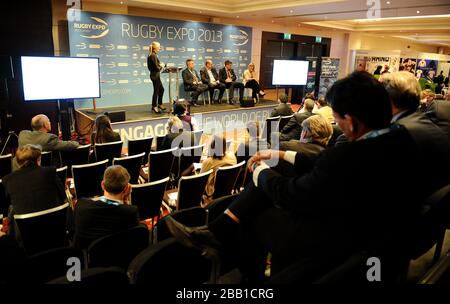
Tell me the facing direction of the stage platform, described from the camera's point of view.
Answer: facing the viewer and to the right of the viewer

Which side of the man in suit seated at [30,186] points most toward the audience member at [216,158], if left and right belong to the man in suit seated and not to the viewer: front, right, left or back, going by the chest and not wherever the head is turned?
right

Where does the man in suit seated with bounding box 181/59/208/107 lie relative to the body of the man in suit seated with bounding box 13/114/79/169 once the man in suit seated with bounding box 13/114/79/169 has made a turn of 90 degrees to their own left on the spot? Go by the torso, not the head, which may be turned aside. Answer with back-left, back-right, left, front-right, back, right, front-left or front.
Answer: right

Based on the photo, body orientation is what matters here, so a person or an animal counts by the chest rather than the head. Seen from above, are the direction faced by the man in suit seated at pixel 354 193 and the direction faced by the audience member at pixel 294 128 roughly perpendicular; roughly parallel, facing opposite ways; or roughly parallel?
roughly parallel

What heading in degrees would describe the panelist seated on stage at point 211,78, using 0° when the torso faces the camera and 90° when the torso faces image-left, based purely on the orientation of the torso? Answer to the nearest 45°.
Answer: approximately 315°

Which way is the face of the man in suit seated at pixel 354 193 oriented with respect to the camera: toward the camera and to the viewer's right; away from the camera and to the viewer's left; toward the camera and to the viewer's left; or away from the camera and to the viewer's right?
away from the camera and to the viewer's left

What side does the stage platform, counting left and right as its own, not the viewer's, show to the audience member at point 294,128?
front

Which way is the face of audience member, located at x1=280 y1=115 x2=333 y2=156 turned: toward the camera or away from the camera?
away from the camera

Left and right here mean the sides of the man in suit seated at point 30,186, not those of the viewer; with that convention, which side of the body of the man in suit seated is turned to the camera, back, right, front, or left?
back

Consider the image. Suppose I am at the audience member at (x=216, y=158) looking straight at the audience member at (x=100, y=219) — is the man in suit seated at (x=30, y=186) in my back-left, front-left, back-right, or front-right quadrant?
front-right

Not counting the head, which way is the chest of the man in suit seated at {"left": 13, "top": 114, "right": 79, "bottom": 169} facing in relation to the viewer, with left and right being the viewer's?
facing away from the viewer and to the right of the viewer

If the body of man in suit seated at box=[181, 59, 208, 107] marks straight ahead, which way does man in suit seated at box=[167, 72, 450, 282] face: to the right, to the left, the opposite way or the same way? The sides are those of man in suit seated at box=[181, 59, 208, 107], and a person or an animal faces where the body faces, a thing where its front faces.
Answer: the opposite way

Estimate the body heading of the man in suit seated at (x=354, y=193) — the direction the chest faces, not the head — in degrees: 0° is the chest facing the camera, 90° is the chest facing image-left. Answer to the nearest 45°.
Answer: approximately 135°

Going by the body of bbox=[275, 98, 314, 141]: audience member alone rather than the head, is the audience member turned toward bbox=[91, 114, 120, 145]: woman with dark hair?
no

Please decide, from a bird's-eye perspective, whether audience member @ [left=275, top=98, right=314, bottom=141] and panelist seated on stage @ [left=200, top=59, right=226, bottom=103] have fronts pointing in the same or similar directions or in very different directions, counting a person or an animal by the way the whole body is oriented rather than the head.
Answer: very different directions

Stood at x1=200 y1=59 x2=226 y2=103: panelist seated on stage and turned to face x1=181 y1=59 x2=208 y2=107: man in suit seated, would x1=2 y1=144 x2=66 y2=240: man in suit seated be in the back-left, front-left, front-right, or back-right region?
front-left

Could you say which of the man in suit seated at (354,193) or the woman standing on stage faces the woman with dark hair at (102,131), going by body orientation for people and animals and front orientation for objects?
the man in suit seated

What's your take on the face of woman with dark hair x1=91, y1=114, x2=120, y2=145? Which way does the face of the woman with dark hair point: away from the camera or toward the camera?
away from the camera

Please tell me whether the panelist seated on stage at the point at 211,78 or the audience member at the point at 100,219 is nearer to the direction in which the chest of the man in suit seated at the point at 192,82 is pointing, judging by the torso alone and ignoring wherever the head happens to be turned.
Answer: the audience member
